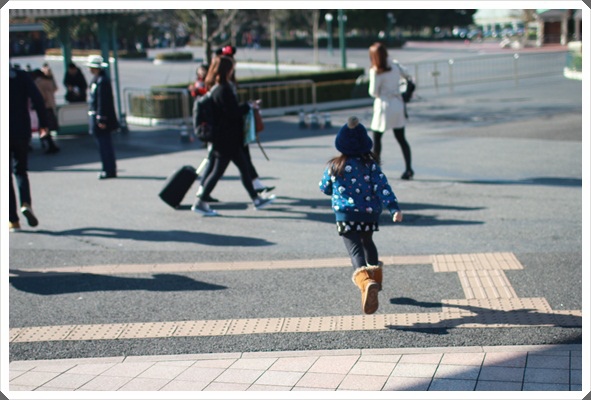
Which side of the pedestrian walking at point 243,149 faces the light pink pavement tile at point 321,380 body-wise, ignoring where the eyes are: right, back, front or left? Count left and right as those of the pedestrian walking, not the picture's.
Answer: right

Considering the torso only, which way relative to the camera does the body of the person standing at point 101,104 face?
to the viewer's left

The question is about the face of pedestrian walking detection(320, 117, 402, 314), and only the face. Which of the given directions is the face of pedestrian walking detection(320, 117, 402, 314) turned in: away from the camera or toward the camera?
away from the camera

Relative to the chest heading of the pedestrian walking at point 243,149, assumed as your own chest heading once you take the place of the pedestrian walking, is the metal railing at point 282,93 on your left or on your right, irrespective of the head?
on your left

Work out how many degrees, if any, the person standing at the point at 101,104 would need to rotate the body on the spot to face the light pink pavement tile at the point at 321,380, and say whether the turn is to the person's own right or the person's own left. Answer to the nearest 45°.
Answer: approximately 90° to the person's own left

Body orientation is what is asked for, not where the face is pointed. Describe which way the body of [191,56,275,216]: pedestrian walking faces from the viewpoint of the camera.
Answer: to the viewer's right

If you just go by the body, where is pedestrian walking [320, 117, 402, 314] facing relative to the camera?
away from the camera

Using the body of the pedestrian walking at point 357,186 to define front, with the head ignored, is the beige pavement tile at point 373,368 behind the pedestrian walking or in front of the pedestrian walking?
behind

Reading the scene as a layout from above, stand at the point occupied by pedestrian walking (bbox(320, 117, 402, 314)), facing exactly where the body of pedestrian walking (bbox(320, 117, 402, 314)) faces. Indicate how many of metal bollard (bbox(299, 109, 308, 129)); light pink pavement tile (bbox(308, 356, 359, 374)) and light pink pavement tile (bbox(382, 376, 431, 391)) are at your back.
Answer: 2

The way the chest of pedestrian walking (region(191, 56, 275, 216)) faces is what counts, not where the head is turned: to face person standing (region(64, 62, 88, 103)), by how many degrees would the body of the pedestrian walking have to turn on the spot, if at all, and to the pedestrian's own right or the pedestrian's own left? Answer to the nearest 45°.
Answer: approximately 90° to the pedestrian's own left

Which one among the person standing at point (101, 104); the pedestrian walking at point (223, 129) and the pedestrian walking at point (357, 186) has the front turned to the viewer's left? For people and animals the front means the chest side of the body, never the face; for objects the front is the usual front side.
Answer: the person standing

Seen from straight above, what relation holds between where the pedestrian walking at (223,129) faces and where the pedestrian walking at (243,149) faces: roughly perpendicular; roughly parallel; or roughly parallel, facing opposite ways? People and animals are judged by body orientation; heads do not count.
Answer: roughly parallel
